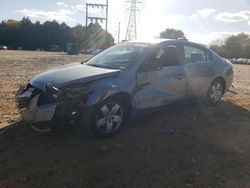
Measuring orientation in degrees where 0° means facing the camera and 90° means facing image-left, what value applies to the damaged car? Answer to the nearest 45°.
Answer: approximately 45°
